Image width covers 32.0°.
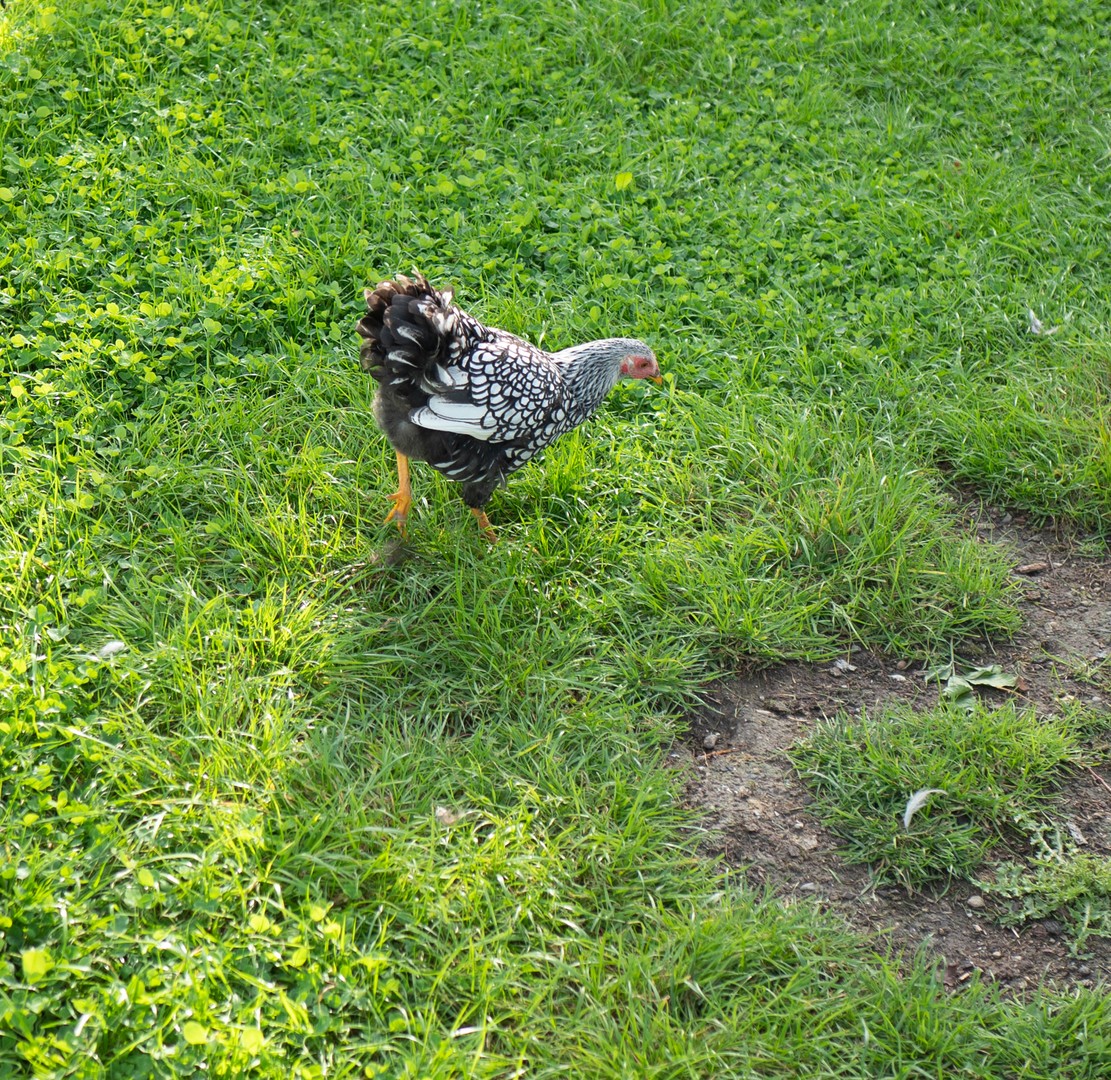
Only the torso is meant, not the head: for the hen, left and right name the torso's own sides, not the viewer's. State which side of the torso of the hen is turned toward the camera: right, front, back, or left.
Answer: right
